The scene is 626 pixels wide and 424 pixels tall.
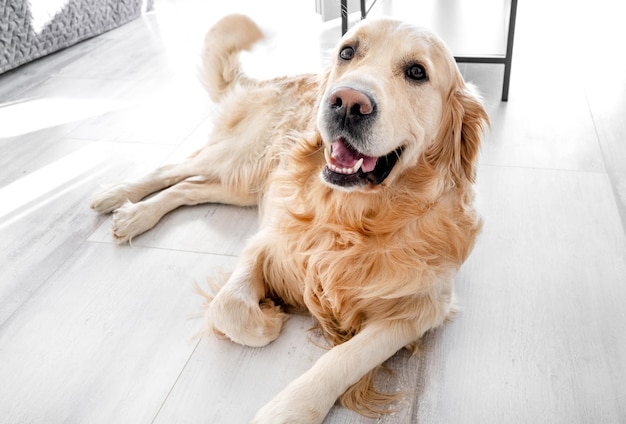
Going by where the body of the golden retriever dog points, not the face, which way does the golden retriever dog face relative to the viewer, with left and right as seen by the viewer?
facing the viewer and to the right of the viewer

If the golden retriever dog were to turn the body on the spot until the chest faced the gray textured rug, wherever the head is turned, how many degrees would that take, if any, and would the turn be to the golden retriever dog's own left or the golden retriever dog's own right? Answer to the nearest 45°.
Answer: approximately 180°
